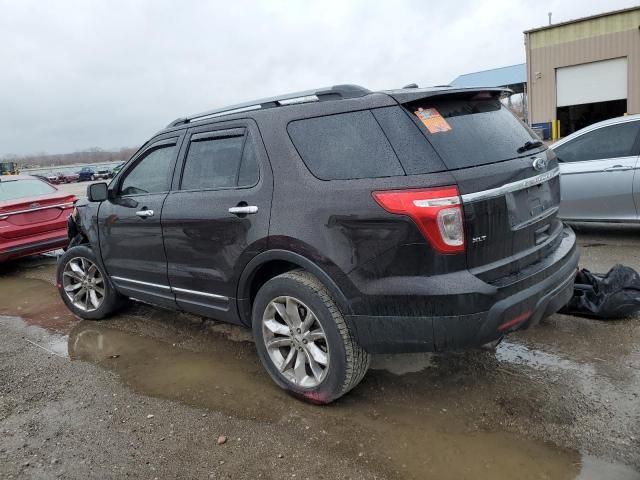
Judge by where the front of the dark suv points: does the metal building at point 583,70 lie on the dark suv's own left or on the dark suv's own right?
on the dark suv's own right

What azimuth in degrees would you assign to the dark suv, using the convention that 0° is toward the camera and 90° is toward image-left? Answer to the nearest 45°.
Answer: approximately 135°

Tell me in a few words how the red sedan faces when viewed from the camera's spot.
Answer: facing away from the viewer and to the left of the viewer
